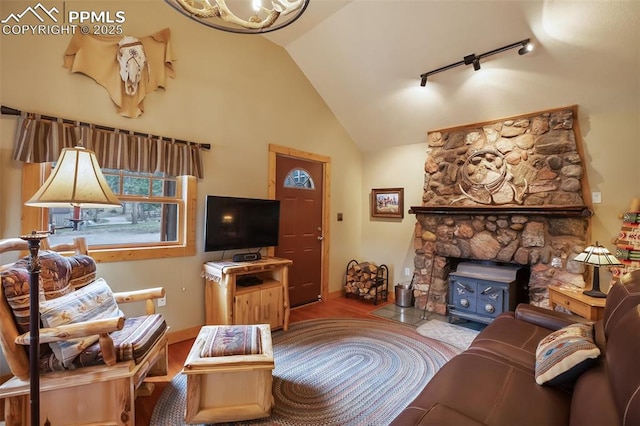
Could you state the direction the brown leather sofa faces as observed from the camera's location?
facing to the left of the viewer

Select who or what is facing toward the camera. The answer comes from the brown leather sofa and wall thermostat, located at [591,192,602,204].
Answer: the wall thermostat

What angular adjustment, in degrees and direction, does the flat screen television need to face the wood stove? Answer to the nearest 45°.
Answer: approximately 45° to its left

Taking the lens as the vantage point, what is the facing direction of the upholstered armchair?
facing to the right of the viewer

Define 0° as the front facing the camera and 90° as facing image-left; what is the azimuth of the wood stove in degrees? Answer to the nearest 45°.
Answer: approximately 45°

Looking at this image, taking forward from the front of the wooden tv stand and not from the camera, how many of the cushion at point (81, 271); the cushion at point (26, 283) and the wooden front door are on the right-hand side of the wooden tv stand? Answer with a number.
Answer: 2

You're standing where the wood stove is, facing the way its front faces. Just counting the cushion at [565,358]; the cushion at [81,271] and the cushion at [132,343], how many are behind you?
0

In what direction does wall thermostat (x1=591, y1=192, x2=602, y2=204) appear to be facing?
toward the camera

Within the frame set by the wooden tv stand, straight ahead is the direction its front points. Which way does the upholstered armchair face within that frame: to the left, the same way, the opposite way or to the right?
to the left

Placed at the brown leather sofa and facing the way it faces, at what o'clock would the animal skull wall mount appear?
The animal skull wall mount is roughly at 12 o'clock from the brown leather sofa.

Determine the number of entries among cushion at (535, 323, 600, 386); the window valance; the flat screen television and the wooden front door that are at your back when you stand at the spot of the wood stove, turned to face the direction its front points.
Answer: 0

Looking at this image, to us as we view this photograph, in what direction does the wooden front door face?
facing the viewer and to the right of the viewer

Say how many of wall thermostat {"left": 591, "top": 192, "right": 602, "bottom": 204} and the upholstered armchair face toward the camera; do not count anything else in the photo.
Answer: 1

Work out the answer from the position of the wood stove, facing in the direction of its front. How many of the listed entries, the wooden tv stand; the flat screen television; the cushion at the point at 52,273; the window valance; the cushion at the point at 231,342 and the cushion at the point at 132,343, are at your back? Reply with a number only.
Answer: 0

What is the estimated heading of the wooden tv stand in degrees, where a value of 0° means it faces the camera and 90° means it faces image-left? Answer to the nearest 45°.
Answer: approximately 315°
